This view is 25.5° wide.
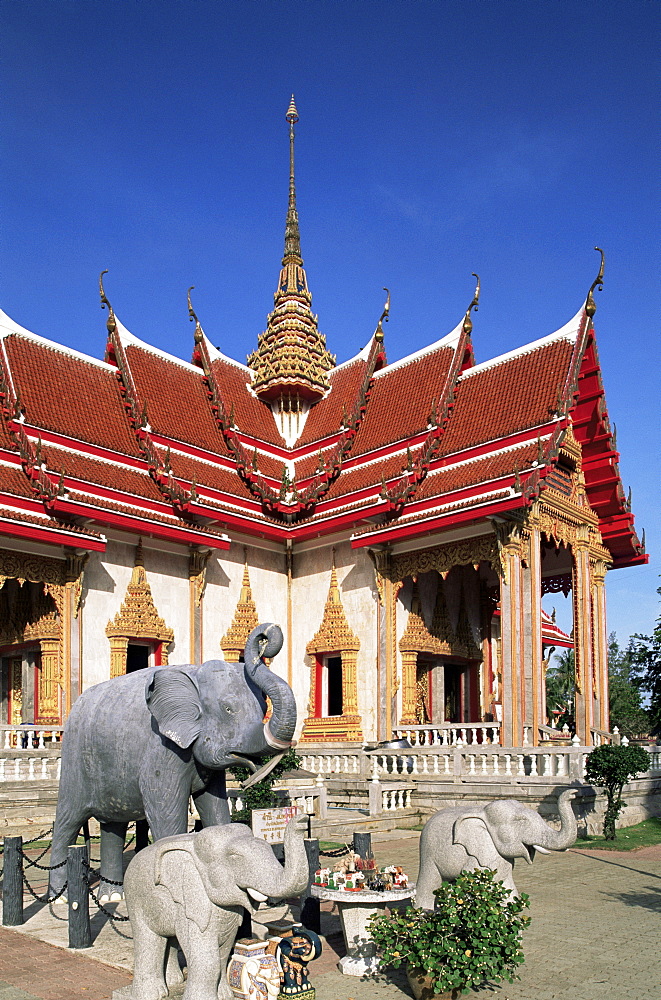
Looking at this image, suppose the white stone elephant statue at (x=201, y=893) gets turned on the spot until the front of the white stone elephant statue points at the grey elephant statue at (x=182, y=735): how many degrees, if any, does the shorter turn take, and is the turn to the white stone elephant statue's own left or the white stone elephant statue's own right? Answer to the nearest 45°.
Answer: approximately 135° to the white stone elephant statue's own left

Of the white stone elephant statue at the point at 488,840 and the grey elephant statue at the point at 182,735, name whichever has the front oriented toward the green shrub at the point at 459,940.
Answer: the grey elephant statue

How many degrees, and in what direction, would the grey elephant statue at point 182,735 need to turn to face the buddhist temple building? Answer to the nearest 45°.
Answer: approximately 135° to its left

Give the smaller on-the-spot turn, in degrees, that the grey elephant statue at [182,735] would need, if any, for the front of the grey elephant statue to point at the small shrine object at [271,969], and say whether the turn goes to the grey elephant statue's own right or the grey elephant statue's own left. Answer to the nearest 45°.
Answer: approximately 45° to the grey elephant statue's own right

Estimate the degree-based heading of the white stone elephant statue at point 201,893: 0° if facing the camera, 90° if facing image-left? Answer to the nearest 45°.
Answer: approximately 315°

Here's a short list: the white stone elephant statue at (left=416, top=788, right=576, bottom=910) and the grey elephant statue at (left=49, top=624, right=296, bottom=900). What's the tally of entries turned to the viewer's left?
0

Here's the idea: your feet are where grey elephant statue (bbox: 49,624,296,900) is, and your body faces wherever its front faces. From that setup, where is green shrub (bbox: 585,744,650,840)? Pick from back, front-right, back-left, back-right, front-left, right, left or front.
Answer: left

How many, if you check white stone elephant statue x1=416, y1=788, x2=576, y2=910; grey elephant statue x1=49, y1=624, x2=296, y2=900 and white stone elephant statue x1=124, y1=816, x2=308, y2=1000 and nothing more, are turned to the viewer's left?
0

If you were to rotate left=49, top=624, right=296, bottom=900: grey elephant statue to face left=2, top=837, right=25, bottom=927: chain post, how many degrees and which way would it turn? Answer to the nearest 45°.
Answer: approximately 180°

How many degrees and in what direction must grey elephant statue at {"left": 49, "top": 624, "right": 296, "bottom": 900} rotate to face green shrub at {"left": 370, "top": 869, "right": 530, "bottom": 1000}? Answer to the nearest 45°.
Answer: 0° — it already faces it

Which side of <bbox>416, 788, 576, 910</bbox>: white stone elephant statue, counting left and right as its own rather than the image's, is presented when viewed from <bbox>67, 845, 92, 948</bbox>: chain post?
back

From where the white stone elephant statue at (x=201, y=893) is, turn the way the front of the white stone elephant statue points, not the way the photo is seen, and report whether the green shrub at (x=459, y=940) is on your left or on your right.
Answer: on your left

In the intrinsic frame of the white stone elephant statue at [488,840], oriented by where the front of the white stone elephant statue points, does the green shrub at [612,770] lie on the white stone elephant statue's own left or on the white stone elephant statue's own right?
on the white stone elephant statue's own left

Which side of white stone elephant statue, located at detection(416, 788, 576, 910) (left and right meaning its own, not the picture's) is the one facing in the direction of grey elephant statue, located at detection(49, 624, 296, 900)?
back

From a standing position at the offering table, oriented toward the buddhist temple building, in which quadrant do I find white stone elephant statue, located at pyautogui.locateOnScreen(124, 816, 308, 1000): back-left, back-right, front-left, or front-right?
back-left

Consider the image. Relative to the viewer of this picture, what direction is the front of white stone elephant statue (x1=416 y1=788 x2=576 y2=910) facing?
facing to the right of the viewer

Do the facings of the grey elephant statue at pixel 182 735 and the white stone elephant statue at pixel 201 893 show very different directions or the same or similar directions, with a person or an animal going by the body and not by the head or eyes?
same or similar directions

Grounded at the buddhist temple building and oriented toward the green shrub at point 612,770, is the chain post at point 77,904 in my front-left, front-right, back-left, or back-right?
front-right
